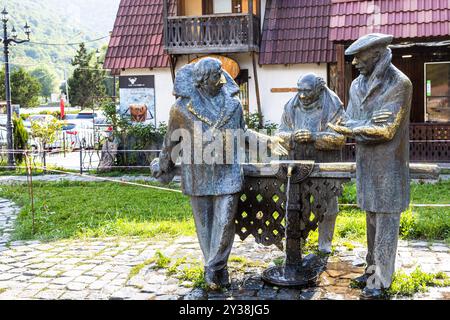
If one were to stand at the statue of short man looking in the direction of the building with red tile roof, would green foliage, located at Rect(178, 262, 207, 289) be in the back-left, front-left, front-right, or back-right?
back-left

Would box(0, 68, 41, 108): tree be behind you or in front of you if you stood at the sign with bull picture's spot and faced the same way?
behind

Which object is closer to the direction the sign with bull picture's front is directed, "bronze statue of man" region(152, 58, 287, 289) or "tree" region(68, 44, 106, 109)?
the bronze statue of man

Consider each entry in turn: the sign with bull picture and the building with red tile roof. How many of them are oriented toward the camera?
2

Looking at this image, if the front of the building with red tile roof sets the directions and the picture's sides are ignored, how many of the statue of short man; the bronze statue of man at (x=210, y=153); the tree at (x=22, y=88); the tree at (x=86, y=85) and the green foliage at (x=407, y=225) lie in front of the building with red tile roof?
3

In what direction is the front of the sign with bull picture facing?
toward the camera

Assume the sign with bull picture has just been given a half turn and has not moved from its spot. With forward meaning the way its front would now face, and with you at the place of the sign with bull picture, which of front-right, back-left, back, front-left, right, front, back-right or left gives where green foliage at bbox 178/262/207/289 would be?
back

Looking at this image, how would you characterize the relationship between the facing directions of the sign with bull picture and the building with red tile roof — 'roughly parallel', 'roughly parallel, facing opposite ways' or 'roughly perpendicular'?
roughly parallel

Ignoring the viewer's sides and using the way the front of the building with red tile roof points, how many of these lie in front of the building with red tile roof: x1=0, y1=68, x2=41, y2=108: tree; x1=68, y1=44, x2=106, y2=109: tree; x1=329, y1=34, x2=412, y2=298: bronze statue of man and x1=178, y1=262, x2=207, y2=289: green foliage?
2

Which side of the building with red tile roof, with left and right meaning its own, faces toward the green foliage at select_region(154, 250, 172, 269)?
front

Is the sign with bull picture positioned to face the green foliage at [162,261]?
yes

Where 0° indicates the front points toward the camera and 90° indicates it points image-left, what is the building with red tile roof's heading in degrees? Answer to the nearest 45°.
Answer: approximately 0°

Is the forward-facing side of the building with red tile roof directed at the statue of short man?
yes

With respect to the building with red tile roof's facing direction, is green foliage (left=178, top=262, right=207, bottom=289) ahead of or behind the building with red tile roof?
ahead

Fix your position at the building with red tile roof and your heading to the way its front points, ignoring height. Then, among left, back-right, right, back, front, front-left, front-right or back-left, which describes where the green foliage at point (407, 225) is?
front

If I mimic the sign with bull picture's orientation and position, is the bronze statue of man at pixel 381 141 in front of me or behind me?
in front
